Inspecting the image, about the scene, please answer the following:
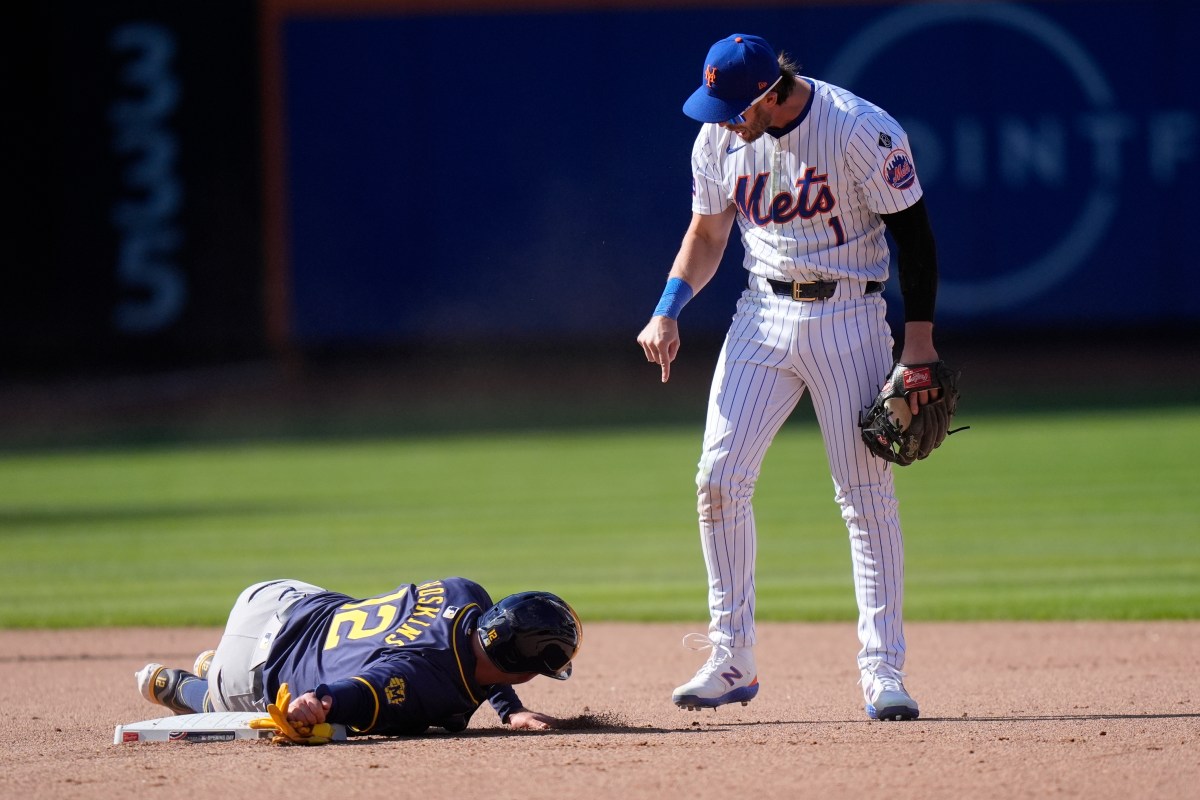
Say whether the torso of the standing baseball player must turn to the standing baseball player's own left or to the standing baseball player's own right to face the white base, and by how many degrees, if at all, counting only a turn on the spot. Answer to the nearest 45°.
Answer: approximately 45° to the standing baseball player's own right

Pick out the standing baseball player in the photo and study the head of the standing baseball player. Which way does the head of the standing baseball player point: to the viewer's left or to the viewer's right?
to the viewer's left

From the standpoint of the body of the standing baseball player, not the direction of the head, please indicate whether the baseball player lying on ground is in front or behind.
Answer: in front
